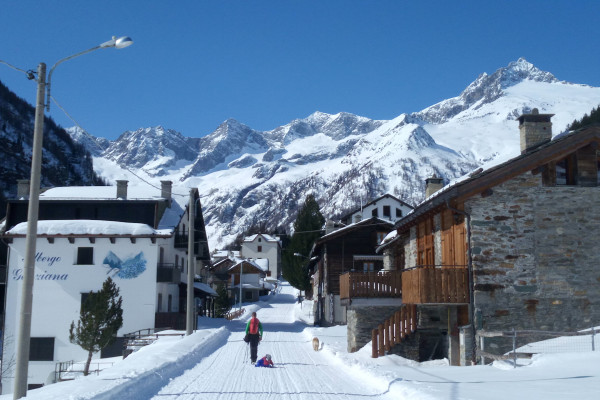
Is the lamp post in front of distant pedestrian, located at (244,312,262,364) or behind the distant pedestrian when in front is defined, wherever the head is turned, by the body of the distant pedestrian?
behind

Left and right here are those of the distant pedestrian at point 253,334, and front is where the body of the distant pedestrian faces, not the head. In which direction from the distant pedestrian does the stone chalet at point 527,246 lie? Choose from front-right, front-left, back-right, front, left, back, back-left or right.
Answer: right

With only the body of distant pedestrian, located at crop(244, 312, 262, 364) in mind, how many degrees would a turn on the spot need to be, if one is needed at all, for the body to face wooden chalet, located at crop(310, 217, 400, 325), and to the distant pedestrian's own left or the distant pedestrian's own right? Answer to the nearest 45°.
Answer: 0° — they already face it

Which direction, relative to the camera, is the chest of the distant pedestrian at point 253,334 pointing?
away from the camera

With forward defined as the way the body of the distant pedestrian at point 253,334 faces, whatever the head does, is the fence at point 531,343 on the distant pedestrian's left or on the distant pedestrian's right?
on the distant pedestrian's right

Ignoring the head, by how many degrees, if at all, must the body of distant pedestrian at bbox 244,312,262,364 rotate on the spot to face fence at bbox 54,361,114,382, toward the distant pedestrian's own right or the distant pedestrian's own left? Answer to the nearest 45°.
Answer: approximately 45° to the distant pedestrian's own left

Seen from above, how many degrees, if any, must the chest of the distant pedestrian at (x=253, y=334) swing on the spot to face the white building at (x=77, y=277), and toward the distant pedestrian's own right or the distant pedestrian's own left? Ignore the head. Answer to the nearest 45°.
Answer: approximately 45° to the distant pedestrian's own left
